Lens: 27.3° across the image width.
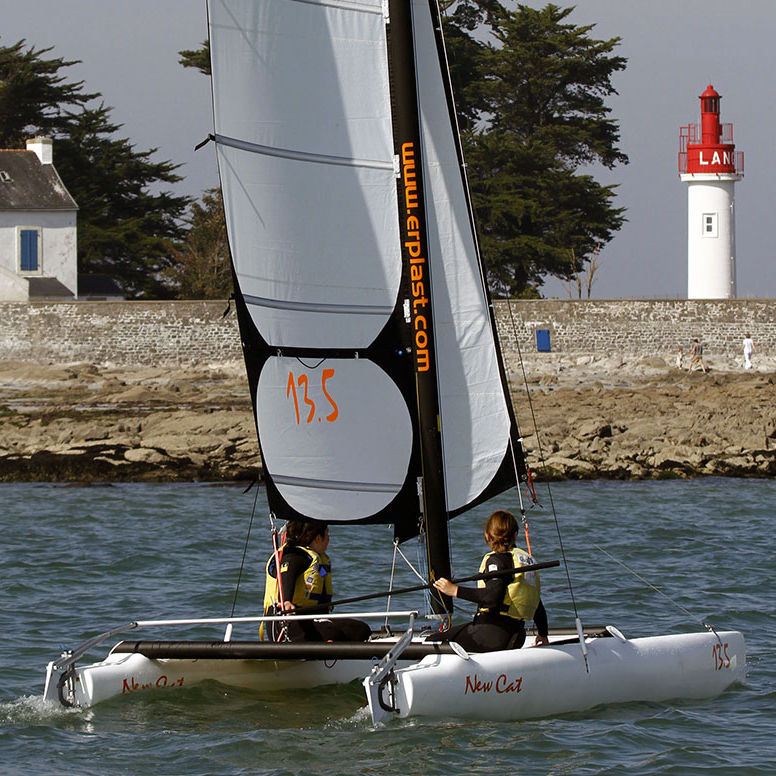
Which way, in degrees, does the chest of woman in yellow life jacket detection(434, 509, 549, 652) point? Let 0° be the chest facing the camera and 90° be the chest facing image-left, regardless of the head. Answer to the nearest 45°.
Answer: approximately 135°

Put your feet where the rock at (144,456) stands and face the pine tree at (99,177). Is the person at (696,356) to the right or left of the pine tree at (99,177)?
right

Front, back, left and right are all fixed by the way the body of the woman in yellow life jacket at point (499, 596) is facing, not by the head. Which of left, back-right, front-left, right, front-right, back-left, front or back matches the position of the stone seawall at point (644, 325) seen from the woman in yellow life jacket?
front-right

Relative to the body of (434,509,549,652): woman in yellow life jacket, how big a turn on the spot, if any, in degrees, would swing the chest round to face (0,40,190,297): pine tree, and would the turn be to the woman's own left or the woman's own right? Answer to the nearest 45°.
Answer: approximately 45° to the woman's own right

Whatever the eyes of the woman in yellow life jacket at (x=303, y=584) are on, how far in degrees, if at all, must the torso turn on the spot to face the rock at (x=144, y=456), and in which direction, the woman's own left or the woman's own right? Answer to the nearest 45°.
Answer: approximately 90° to the woman's own left

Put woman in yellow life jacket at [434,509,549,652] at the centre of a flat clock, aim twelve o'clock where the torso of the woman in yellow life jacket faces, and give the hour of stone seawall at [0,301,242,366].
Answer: The stone seawall is roughly at 1 o'clock from the woman in yellow life jacket.

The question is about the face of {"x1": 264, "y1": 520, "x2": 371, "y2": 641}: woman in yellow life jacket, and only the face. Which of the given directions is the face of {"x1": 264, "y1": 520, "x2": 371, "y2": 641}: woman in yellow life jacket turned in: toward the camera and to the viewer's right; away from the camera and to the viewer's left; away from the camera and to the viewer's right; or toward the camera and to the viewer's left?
away from the camera and to the viewer's right
